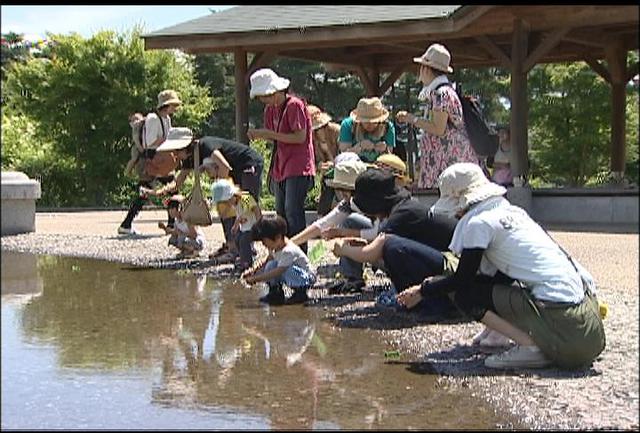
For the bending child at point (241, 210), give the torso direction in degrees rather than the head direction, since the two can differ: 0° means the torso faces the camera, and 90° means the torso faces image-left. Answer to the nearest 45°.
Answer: approximately 45°

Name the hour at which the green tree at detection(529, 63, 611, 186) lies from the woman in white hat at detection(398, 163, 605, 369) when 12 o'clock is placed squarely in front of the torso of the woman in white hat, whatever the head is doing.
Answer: The green tree is roughly at 3 o'clock from the woman in white hat.

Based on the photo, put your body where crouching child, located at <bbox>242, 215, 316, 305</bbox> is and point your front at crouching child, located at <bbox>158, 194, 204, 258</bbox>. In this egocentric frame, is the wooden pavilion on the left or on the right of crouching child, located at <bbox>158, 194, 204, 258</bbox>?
right

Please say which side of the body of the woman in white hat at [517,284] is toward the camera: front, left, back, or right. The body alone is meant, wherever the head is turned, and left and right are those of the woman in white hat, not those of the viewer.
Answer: left

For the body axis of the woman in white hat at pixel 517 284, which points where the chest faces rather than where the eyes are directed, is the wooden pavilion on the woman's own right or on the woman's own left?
on the woman's own right

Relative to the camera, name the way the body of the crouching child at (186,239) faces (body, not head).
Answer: to the viewer's left

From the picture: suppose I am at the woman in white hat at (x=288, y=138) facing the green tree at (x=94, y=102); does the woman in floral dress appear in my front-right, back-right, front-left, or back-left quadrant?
back-right

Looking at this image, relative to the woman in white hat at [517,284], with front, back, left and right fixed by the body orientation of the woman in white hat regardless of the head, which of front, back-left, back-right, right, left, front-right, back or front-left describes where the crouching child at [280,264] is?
front-right

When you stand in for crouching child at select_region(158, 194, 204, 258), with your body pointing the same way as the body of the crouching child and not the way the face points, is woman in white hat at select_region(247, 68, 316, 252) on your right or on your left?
on your left

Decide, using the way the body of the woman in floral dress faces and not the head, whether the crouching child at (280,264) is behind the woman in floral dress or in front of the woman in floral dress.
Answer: in front

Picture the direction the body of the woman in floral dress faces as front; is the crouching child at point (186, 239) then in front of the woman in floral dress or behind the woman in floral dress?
in front

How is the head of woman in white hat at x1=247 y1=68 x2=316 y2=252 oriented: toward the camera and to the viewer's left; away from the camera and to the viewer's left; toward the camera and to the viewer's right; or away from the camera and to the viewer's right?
toward the camera and to the viewer's left

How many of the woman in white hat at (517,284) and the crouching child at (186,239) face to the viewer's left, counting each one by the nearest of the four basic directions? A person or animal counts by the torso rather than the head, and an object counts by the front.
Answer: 2

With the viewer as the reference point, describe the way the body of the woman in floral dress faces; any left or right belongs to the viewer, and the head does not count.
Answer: facing to the left of the viewer

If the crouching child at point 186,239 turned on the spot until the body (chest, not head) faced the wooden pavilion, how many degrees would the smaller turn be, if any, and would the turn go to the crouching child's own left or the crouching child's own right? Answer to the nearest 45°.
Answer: approximately 135° to the crouching child's own right
